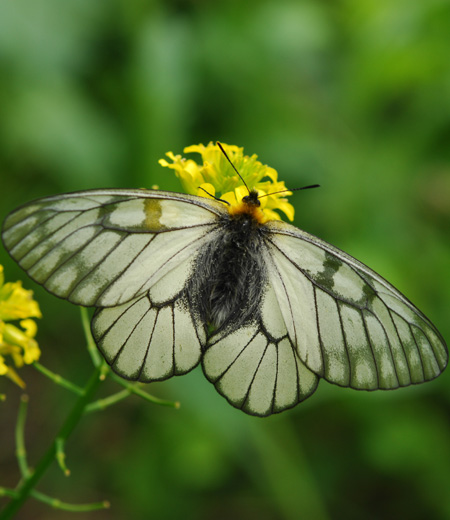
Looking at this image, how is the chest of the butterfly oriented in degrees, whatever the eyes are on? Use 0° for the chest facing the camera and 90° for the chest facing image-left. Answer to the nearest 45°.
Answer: approximately 180°

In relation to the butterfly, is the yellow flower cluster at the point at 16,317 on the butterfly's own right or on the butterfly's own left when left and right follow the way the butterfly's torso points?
on the butterfly's own left
